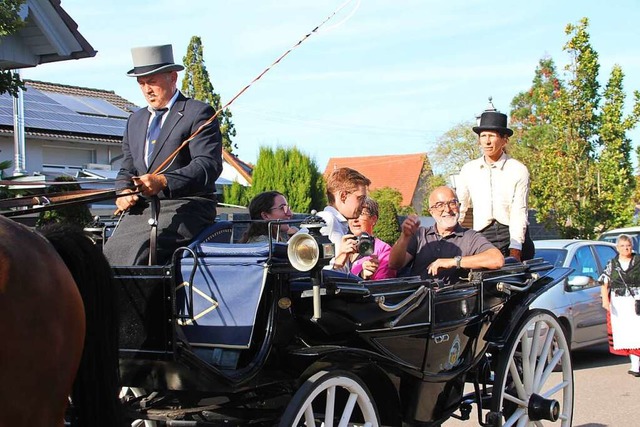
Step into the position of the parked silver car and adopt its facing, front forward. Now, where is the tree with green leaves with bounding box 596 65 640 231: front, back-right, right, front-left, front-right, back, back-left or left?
back-right

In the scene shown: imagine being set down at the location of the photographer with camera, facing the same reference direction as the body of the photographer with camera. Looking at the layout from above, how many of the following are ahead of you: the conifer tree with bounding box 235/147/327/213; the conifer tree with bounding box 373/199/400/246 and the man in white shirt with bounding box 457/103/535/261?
0

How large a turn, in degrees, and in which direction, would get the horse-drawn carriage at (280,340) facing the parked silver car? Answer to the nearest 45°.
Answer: approximately 180°

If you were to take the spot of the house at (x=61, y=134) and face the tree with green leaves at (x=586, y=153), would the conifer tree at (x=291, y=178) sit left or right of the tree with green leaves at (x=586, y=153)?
left

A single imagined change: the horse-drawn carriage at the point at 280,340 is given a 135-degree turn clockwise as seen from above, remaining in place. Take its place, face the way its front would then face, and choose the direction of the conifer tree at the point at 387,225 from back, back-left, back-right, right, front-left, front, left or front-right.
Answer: front

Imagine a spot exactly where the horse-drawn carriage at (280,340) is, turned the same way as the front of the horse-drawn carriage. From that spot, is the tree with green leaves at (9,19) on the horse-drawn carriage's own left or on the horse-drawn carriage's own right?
on the horse-drawn carriage's own right

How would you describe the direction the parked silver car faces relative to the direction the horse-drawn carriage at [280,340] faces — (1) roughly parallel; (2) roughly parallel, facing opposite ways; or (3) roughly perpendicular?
roughly parallel

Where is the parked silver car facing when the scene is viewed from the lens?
facing the viewer and to the left of the viewer

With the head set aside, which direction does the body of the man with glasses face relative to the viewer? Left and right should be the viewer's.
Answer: facing the viewer

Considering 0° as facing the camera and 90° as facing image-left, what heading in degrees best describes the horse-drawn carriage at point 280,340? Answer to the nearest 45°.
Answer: approximately 45°

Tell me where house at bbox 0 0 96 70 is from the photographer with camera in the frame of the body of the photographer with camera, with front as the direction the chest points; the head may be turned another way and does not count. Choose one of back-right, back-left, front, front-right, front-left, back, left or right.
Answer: right
